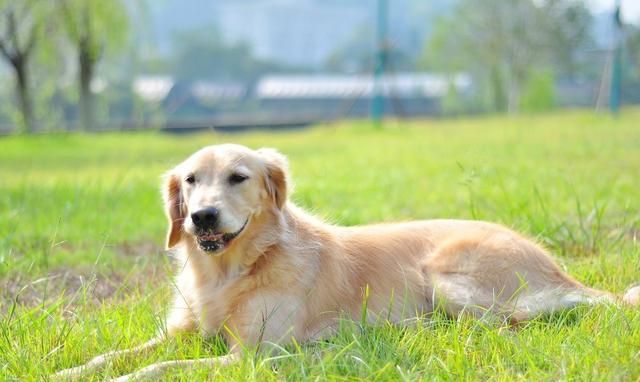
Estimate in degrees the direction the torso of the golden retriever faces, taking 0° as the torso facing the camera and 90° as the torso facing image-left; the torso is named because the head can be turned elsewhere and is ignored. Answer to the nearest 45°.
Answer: approximately 45°

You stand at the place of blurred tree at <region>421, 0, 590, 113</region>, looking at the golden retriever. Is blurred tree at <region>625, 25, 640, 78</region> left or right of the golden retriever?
left

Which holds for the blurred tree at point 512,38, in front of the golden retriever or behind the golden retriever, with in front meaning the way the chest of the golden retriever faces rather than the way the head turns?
behind

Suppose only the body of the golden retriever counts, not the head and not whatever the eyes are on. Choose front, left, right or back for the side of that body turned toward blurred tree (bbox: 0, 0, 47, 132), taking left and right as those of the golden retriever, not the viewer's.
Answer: right

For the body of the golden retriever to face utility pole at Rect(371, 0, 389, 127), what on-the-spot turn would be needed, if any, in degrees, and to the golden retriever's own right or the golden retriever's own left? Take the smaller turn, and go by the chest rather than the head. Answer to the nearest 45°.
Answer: approximately 135° to the golden retriever's own right
